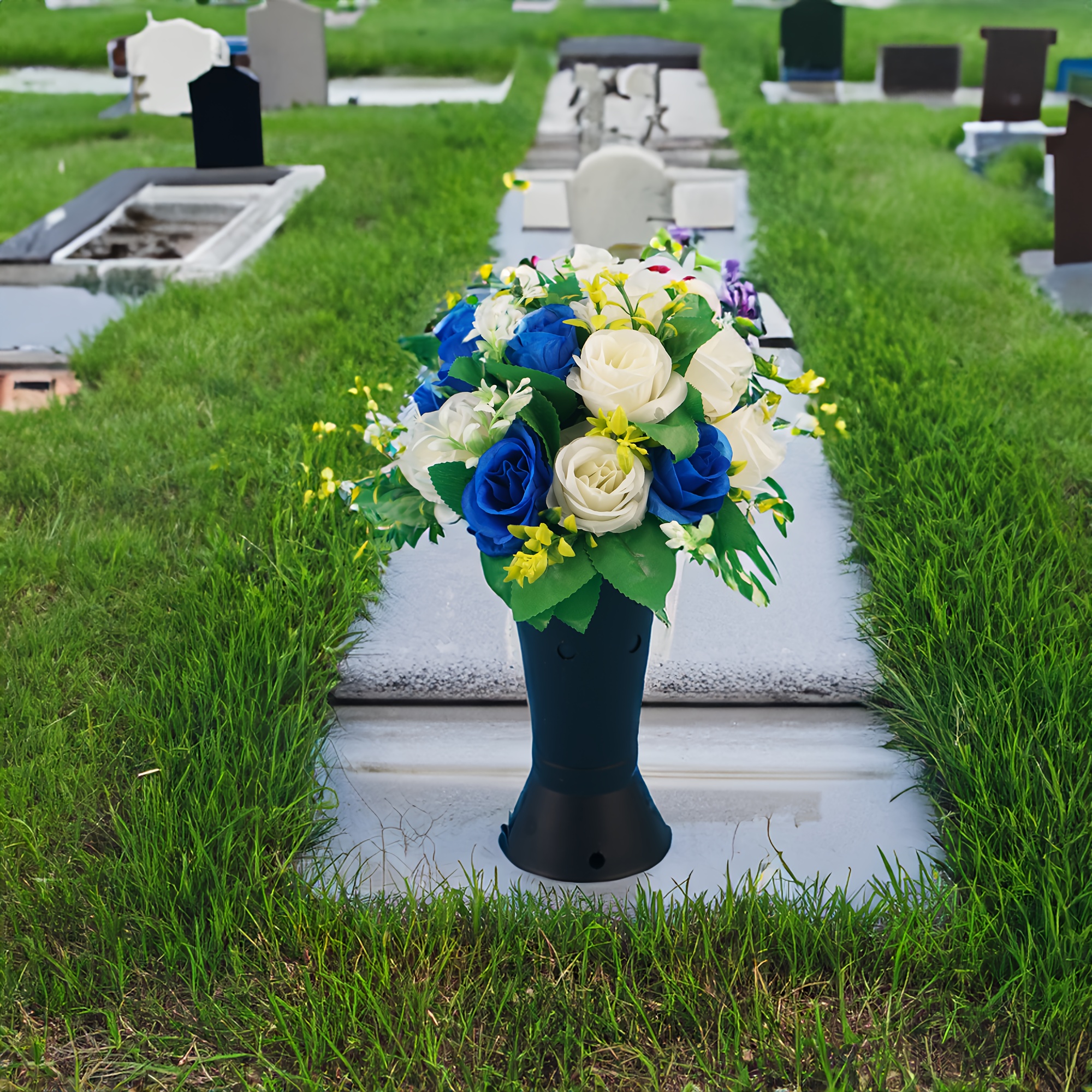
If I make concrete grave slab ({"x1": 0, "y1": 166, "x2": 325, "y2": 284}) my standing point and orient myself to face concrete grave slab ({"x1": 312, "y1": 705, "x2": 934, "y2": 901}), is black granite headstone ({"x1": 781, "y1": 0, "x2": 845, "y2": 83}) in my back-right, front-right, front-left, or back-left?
back-left

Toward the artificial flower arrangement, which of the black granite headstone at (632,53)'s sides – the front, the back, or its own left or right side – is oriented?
front

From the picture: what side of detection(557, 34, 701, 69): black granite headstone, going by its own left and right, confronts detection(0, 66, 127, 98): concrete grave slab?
right

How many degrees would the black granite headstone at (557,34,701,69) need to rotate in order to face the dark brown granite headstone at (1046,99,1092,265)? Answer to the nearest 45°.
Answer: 0° — it already faces it

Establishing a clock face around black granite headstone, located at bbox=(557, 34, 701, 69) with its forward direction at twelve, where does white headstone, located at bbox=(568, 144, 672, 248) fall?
The white headstone is roughly at 12 o'clock from the black granite headstone.

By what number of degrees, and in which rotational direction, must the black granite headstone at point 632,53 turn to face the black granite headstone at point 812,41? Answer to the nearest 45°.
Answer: approximately 45° to its left

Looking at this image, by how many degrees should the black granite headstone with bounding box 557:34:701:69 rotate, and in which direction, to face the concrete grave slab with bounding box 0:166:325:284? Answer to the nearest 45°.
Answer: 0° — it already faces it

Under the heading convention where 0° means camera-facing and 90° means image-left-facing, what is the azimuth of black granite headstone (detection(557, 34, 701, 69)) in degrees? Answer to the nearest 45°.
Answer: approximately 0°
